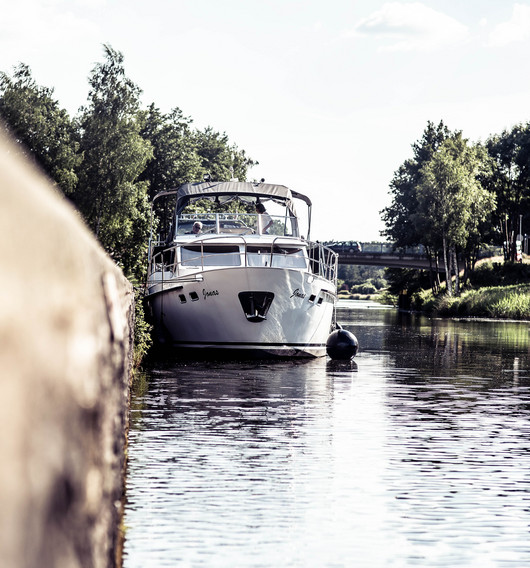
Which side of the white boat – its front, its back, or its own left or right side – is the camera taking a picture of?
front
